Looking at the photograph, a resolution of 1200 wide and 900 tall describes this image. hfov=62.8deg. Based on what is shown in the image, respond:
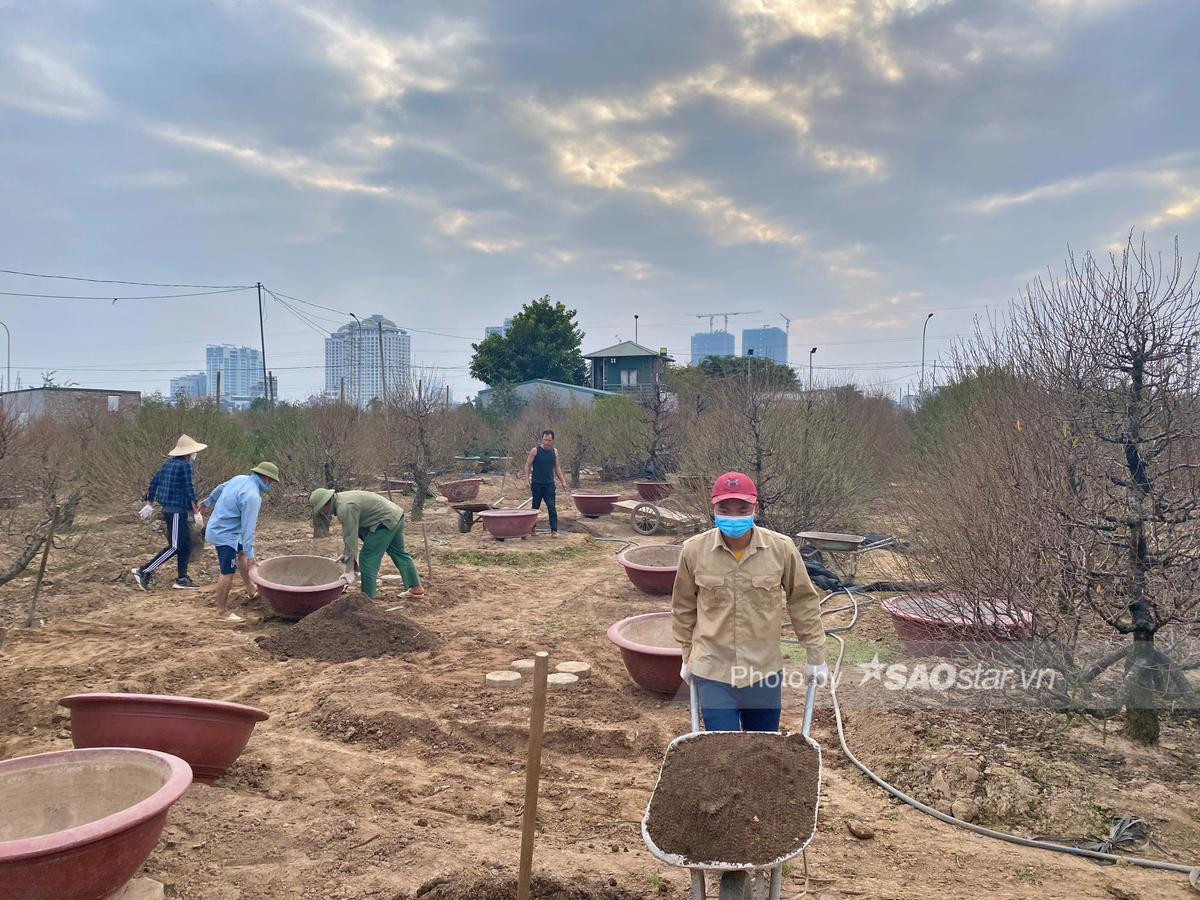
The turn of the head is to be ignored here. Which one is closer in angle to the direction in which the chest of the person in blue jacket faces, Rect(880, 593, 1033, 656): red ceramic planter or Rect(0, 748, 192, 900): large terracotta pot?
the red ceramic planter

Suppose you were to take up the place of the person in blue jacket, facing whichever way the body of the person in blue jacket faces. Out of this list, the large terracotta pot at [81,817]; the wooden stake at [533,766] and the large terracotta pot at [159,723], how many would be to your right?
3

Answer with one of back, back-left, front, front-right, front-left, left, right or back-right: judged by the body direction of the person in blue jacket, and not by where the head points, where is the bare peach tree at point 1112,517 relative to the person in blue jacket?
front-right

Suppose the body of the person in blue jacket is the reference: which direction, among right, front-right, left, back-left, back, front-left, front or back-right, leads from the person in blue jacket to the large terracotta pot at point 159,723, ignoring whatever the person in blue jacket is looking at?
right

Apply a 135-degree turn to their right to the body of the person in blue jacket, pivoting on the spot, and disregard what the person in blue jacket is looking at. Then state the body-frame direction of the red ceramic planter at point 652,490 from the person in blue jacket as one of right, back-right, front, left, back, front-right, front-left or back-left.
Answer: back

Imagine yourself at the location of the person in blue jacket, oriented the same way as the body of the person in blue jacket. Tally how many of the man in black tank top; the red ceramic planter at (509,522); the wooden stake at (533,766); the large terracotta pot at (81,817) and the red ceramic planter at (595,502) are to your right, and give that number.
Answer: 2

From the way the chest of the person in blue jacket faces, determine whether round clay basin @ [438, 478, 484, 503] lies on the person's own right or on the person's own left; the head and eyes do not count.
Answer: on the person's own left

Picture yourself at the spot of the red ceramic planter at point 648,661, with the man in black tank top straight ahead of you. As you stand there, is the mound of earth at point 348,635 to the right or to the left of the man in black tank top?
left

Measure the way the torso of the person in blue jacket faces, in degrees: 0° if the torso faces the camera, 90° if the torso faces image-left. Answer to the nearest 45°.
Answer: approximately 270°

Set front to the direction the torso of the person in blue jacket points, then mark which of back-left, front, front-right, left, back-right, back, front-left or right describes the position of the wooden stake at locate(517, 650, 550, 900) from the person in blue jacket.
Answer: right

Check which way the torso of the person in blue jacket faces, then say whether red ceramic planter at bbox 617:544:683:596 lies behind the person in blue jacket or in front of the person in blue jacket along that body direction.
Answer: in front

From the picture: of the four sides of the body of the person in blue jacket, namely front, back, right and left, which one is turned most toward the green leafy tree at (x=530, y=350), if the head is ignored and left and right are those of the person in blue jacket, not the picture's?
left

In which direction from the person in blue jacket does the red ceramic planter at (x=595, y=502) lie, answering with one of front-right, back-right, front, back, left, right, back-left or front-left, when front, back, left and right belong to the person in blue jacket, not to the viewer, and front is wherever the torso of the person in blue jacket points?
front-left
